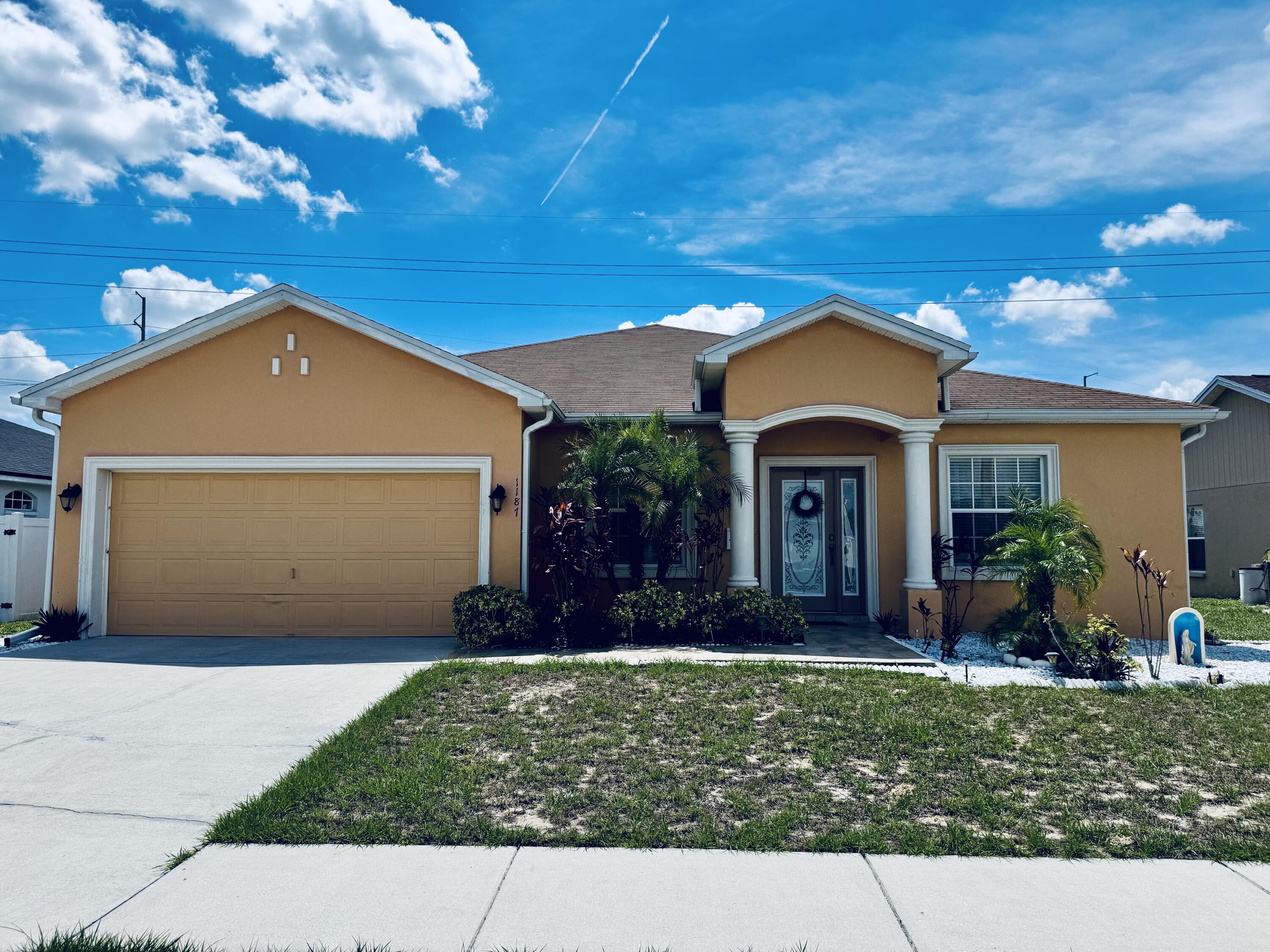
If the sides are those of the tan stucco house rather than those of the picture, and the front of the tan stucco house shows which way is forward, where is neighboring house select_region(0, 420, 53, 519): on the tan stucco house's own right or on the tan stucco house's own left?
on the tan stucco house's own right

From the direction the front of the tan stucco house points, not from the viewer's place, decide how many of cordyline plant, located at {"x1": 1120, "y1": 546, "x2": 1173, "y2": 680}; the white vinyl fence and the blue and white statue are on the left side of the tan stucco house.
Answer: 2

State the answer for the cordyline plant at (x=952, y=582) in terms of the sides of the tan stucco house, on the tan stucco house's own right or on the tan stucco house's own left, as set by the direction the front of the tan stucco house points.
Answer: on the tan stucco house's own left

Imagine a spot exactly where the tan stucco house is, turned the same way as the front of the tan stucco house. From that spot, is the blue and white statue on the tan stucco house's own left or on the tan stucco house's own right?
on the tan stucco house's own left

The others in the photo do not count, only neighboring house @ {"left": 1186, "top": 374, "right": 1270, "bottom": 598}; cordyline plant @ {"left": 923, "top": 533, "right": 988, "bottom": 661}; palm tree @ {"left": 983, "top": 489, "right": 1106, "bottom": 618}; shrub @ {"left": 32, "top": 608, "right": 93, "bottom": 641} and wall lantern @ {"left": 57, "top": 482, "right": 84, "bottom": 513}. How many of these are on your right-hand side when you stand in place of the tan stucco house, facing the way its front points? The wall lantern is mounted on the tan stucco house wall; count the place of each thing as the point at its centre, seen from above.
2

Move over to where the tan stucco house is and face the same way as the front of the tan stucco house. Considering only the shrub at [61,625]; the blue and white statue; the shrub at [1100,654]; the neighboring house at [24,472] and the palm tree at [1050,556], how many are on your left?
3

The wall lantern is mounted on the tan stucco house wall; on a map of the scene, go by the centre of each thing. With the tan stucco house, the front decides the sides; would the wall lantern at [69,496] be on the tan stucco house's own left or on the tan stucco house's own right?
on the tan stucco house's own right

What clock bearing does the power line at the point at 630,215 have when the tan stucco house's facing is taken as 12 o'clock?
The power line is roughly at 7 o'clock from the tan stucco house.

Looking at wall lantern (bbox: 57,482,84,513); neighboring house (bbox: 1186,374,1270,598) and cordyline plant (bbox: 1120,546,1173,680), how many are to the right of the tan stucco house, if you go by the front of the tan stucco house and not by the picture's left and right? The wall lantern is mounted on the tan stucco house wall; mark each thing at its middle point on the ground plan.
1

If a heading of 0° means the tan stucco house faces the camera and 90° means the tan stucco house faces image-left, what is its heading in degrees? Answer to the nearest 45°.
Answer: approximately 0°

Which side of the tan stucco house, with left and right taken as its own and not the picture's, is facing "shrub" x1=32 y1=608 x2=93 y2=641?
right
